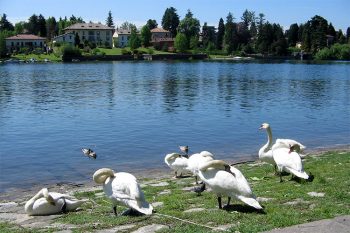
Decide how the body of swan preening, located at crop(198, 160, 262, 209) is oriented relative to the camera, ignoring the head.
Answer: to the viewer's left

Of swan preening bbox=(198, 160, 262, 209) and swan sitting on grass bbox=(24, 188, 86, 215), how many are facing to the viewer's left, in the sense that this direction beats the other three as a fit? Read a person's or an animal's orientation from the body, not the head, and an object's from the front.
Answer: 2

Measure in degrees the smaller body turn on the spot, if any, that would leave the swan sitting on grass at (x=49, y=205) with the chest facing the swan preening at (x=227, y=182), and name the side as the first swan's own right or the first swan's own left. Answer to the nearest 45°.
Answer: approximately 135° to the first swan's own left

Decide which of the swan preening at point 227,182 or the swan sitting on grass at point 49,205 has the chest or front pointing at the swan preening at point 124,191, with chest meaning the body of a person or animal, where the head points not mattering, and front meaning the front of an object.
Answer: the swan preening at point 227,182

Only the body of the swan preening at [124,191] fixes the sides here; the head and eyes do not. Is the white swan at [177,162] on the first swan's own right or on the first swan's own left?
on the first swan's own right

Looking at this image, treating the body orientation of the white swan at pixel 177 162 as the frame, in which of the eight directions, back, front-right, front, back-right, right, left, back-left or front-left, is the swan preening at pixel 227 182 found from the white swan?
left

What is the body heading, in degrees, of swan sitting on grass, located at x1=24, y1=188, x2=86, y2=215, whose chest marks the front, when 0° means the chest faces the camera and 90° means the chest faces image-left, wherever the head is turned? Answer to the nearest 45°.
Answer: approximately 90°

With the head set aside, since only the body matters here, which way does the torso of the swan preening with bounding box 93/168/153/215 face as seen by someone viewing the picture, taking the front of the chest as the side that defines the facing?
to the viewer's left

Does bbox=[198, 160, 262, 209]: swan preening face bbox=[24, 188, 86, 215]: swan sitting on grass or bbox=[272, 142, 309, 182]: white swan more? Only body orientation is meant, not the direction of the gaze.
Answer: the swan sitting on grass

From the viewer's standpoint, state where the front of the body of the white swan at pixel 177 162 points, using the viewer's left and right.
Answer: facing to the left of the viewer

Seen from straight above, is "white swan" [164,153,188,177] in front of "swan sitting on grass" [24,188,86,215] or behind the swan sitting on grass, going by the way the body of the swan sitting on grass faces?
behind

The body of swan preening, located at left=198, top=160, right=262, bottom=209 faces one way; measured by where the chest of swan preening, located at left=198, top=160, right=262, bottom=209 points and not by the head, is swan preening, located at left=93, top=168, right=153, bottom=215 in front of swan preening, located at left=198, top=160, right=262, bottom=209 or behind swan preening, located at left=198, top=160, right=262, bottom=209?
in front

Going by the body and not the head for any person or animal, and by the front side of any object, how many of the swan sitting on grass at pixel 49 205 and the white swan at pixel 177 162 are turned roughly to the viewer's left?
2
